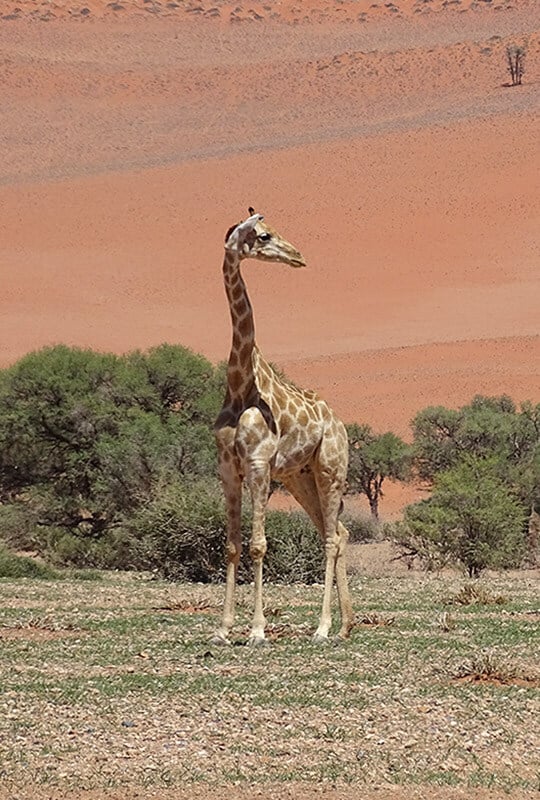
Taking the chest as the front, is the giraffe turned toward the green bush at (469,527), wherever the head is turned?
no

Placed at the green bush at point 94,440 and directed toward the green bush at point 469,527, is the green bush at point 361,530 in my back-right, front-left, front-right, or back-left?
front-left

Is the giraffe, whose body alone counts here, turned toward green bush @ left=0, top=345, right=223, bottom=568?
no

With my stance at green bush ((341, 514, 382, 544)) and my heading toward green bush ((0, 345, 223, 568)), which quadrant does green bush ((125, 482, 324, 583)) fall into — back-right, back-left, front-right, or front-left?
front-left

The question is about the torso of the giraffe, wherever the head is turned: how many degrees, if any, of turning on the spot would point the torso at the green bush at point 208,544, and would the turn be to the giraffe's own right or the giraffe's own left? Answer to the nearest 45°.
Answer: approximately 135° to the giraffe's own right

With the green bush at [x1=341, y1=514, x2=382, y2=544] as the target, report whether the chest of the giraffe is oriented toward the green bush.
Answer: no

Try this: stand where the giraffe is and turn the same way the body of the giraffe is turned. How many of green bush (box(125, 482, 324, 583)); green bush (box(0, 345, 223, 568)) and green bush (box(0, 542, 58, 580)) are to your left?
0

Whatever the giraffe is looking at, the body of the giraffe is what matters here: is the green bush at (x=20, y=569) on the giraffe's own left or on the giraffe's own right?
on the giraffe's own right

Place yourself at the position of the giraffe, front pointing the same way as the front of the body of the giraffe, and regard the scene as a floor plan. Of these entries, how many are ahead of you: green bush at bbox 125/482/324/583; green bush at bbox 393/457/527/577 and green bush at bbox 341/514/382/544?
0

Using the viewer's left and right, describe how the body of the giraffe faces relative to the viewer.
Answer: facing the viewer and to the left of the viewer

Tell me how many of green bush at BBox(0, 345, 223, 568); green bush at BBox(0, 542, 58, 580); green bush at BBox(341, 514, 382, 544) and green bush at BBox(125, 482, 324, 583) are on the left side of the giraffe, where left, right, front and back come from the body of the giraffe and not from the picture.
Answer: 0
